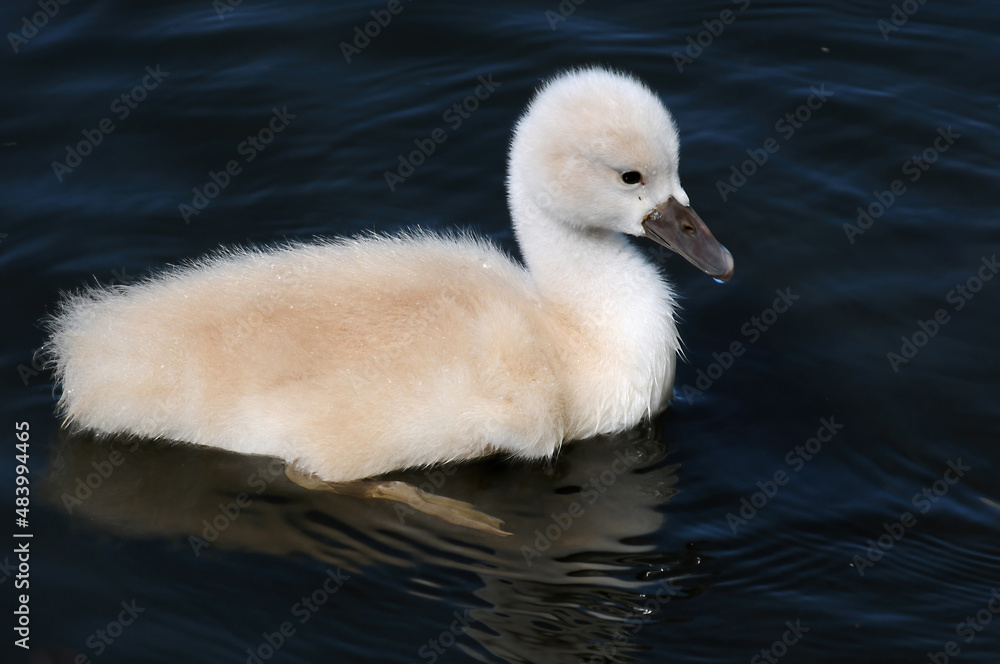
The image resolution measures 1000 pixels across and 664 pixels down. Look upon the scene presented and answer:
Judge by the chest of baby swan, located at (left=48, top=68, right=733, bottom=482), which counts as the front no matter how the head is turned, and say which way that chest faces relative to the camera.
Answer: to the viewer's right
